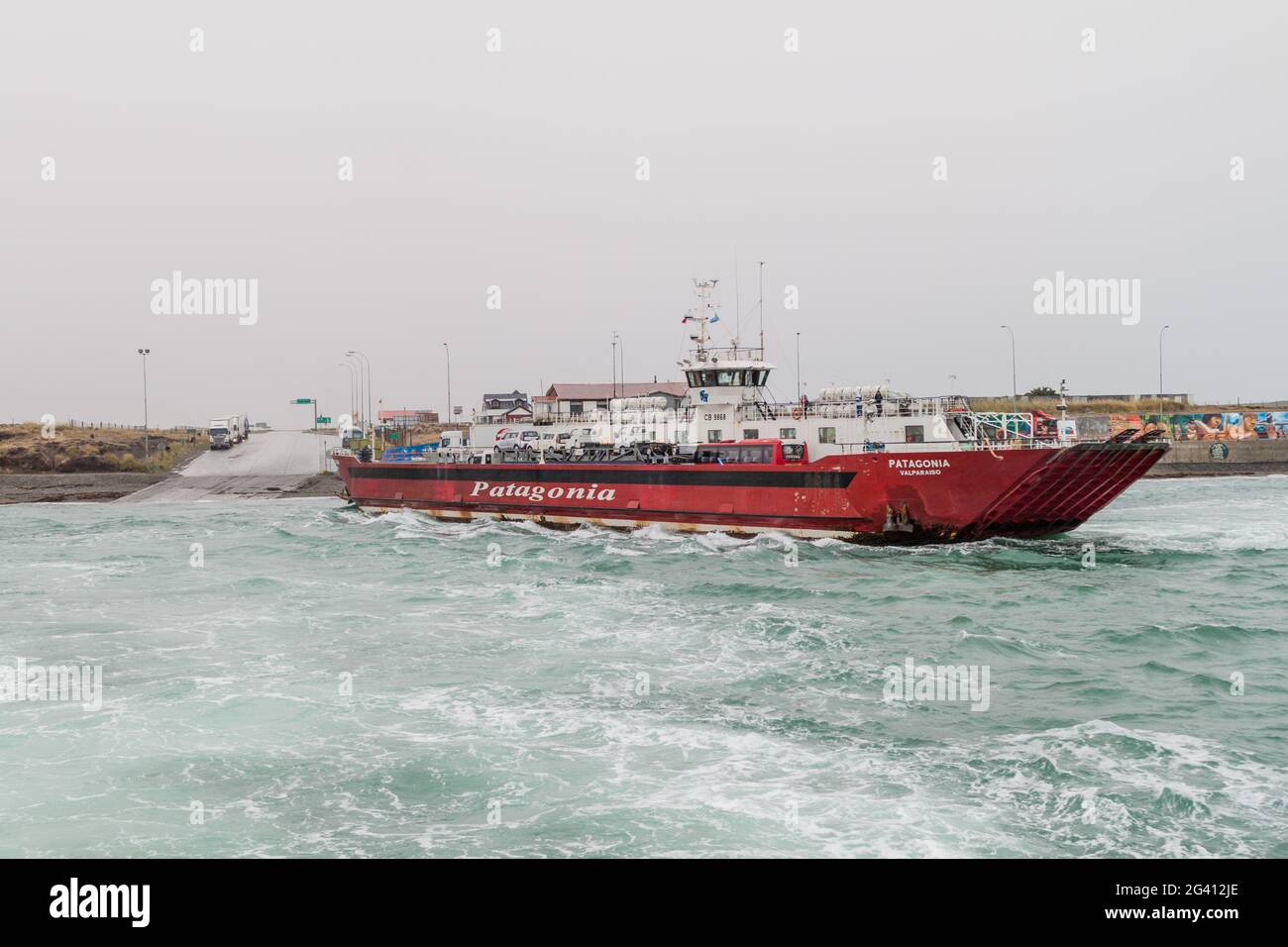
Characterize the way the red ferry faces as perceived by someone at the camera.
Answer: facing the viewer and to the right of the viewer
